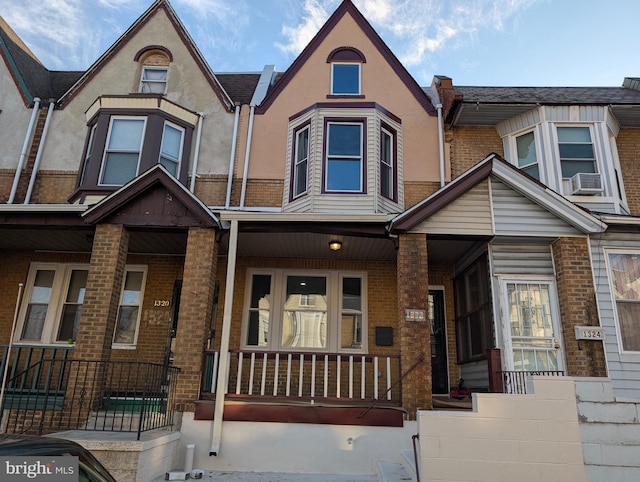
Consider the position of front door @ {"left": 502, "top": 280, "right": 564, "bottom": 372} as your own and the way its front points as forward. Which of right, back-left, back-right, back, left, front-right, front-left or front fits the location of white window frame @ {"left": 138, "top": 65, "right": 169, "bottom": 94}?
right

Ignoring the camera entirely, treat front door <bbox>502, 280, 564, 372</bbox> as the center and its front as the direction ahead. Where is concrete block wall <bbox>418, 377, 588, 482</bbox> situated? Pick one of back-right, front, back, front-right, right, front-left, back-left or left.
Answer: front

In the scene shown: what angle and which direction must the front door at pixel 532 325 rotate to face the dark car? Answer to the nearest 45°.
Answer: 0° — it already faces it

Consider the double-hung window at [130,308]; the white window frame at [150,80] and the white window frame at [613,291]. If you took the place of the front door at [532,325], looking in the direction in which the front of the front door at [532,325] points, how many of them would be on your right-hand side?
2

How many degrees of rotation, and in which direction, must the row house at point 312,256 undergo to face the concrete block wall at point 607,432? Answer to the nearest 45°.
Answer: approximately 45° to its left

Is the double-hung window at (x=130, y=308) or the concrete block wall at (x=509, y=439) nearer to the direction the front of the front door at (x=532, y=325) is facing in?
the concrete block wall

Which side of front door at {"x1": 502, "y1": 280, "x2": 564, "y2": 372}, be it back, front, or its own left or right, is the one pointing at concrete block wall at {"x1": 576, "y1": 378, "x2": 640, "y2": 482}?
front

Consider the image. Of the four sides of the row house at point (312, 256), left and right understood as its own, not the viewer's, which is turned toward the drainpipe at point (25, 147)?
right

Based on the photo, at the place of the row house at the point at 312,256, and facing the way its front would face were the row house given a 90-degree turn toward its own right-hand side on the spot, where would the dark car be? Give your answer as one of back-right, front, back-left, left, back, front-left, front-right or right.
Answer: left

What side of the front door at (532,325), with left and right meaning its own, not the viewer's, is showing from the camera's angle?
front

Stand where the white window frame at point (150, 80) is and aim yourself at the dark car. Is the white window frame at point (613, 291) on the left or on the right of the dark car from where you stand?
left
